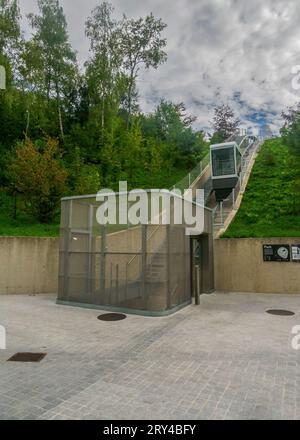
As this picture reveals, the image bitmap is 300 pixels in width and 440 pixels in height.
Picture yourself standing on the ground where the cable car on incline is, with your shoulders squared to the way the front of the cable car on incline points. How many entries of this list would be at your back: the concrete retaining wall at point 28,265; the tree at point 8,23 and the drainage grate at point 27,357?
0

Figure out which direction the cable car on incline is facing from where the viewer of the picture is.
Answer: facing the viewer and to the left of the viewer

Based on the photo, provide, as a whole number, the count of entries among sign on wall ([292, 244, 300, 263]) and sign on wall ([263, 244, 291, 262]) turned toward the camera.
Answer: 2

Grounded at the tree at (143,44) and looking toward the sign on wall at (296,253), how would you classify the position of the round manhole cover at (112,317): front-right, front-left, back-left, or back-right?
front-right

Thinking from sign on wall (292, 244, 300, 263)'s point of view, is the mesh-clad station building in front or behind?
in front

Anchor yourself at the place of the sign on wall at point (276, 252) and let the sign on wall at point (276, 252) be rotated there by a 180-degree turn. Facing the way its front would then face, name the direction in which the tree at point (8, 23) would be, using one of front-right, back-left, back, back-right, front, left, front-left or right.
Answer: left

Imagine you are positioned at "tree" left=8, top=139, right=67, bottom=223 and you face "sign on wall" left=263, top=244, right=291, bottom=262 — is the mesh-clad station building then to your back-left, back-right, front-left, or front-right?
front-right

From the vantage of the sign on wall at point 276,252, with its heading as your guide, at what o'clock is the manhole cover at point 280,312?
The manhole cover is roughly at 12 o'clock from the sign on wall.

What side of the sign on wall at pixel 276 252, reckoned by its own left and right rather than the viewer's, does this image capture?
front

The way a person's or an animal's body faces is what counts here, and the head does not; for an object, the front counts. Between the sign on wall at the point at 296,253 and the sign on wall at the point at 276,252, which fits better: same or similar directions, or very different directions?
same or similar directions

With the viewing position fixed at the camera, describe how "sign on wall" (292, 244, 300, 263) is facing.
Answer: facing the viewer

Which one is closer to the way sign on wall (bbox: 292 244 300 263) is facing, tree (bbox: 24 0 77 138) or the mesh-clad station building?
the mesh-clad station building

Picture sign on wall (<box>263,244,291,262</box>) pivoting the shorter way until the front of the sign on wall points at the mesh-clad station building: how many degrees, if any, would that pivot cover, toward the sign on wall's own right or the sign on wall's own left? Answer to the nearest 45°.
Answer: approximately 45° to the sign on wall's own right

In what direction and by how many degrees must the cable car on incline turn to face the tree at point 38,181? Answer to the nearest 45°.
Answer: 0° — it already faces it
